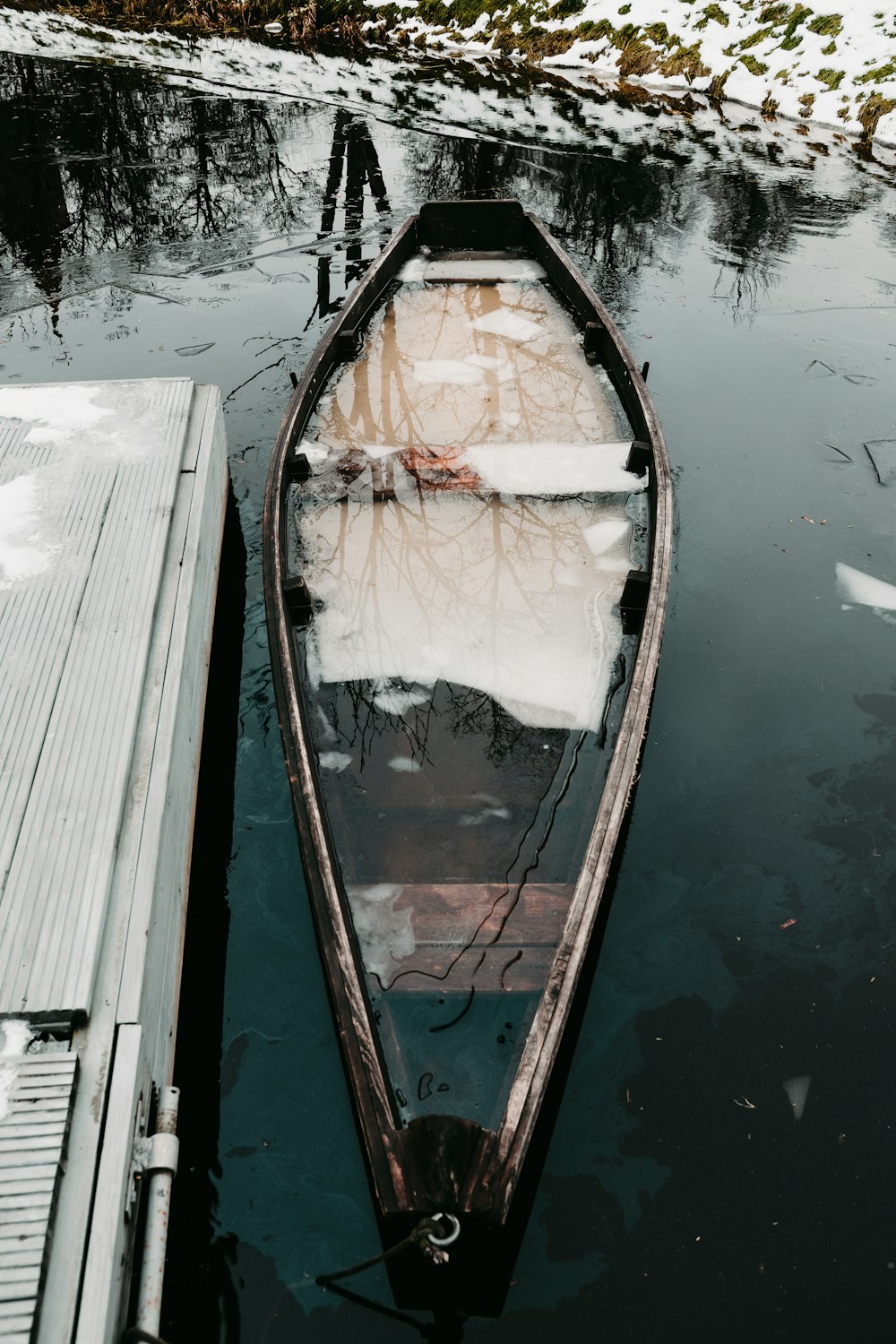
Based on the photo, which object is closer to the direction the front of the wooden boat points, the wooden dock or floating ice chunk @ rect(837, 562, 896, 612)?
the wooden dock

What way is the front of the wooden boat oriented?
toward the camera

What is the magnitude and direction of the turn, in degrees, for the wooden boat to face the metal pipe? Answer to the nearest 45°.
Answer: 0° — it already faces it

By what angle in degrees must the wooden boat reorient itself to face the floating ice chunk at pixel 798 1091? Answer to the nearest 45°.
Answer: approximately 45° to its left

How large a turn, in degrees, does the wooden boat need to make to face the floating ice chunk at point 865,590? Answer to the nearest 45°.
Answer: approximately 135° to its left
